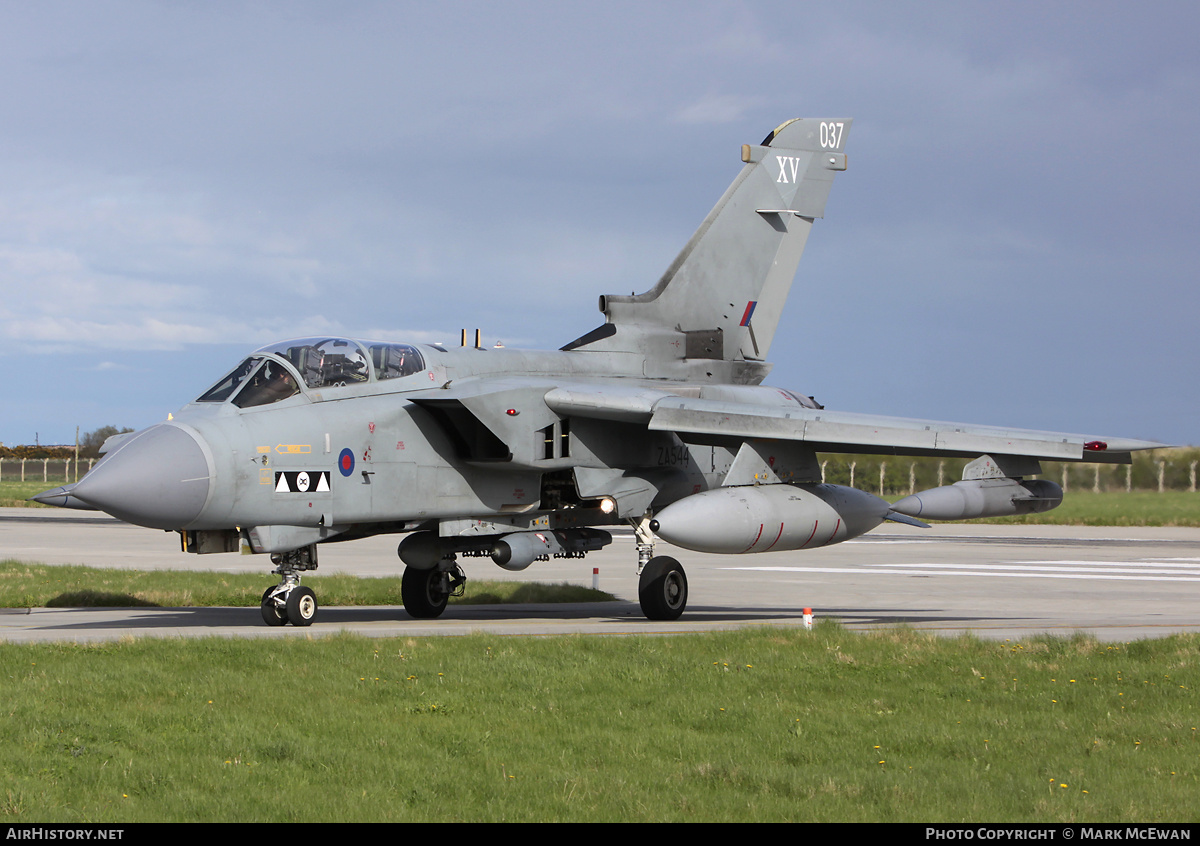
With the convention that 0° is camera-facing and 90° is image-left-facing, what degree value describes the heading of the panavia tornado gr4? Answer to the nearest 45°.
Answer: approximately 45°

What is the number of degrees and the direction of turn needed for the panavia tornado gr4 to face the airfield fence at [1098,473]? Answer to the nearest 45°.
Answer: approximately 180°
